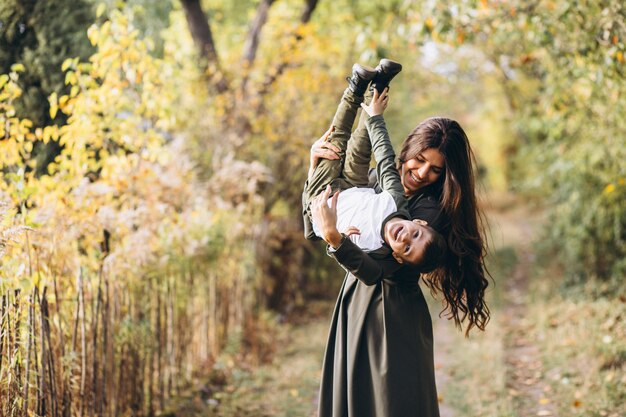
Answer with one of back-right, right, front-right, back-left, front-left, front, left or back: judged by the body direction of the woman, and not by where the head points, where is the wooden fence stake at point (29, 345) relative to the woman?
front-right

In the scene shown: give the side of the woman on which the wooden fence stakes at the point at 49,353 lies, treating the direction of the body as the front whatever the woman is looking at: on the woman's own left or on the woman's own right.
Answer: on the woman's own right

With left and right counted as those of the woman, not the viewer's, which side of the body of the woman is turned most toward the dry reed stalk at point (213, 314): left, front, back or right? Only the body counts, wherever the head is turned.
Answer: right

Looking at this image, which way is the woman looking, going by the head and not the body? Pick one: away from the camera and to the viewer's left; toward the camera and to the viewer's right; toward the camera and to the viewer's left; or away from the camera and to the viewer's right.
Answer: toward the camera and to the viewer's left

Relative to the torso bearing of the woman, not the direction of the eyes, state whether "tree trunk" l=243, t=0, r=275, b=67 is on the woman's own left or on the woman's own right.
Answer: on the woman's own right

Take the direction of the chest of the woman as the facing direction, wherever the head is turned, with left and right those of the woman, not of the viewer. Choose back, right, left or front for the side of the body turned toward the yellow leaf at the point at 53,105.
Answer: right

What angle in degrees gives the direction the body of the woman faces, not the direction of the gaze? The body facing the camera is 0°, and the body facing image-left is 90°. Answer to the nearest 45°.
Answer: approximately 45°

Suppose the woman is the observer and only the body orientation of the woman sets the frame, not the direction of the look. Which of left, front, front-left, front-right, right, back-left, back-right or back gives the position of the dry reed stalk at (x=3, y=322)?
front-right

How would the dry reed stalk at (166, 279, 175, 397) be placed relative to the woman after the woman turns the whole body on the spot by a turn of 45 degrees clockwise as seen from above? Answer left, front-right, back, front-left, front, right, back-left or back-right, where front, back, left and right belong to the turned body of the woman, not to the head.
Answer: front-right

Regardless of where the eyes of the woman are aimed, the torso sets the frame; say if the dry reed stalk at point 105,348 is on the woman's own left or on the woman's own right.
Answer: on the woman's own right
